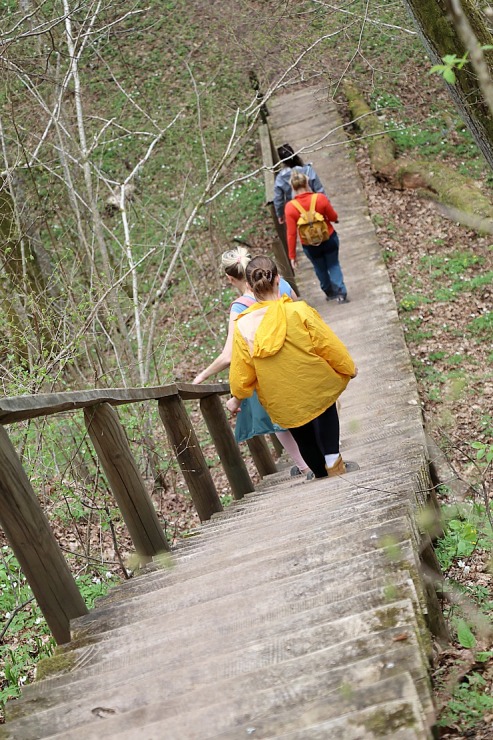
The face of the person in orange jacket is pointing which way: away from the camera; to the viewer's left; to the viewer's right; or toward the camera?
away from the camera

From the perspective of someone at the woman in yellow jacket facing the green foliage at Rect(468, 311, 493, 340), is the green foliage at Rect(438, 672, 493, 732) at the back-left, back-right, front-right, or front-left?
back-right

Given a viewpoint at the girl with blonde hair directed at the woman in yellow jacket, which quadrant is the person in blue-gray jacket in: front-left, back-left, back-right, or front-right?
back-left

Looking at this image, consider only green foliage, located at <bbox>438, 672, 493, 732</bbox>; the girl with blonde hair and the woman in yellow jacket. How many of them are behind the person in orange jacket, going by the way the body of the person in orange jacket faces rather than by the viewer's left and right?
3

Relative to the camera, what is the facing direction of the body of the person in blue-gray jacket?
away from the camera

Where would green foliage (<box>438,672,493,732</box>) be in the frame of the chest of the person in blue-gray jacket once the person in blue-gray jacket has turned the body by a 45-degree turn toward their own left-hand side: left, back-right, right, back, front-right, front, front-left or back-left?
back-left

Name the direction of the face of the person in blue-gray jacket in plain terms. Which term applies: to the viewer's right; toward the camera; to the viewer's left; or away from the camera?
away from the camera

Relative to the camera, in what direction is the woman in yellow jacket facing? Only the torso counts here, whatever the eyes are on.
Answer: away from the camera

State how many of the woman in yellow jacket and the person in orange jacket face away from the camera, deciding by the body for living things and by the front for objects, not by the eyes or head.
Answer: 2

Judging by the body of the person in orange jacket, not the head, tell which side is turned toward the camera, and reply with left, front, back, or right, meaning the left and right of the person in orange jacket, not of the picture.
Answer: back
